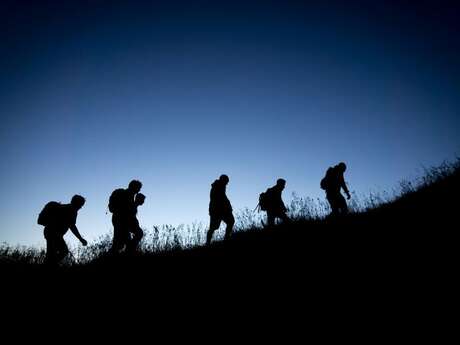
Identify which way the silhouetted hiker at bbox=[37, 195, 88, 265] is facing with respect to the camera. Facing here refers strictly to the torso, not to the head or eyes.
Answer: to the viewer's right

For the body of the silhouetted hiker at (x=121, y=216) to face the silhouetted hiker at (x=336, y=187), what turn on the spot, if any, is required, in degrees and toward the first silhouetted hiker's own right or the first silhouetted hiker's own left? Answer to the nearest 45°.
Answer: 0° — they already face them

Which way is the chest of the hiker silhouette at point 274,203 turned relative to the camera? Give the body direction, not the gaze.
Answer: to the viewer's right

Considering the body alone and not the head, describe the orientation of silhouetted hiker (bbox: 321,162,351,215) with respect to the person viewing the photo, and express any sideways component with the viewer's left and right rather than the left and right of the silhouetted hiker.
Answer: facing to the right of the viewer

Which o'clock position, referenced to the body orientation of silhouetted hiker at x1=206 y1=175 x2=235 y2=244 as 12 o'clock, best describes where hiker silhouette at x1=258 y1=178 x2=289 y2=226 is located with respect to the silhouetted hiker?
The hiker silhouette is roughly at 11 o'clock from the silhouetted hiker.

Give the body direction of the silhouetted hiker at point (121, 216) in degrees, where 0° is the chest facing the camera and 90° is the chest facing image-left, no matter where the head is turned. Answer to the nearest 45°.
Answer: approximately 270°

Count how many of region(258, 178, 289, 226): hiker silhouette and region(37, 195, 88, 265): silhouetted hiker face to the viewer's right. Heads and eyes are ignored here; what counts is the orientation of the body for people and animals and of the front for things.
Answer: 2

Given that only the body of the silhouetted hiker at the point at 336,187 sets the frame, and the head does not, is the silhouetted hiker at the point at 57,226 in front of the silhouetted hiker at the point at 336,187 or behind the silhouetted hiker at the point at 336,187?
behind

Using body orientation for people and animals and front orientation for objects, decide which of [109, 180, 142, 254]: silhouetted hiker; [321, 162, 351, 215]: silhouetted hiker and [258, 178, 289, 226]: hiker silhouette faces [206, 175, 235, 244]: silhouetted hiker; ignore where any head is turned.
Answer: [109, 180, 142, 254]: silhouetted hiker

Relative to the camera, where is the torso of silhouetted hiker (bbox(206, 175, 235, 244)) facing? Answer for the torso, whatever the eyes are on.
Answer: to the viewer's right

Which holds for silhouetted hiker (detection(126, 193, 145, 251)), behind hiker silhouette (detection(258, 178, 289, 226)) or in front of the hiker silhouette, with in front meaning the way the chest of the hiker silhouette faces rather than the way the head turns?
behind
